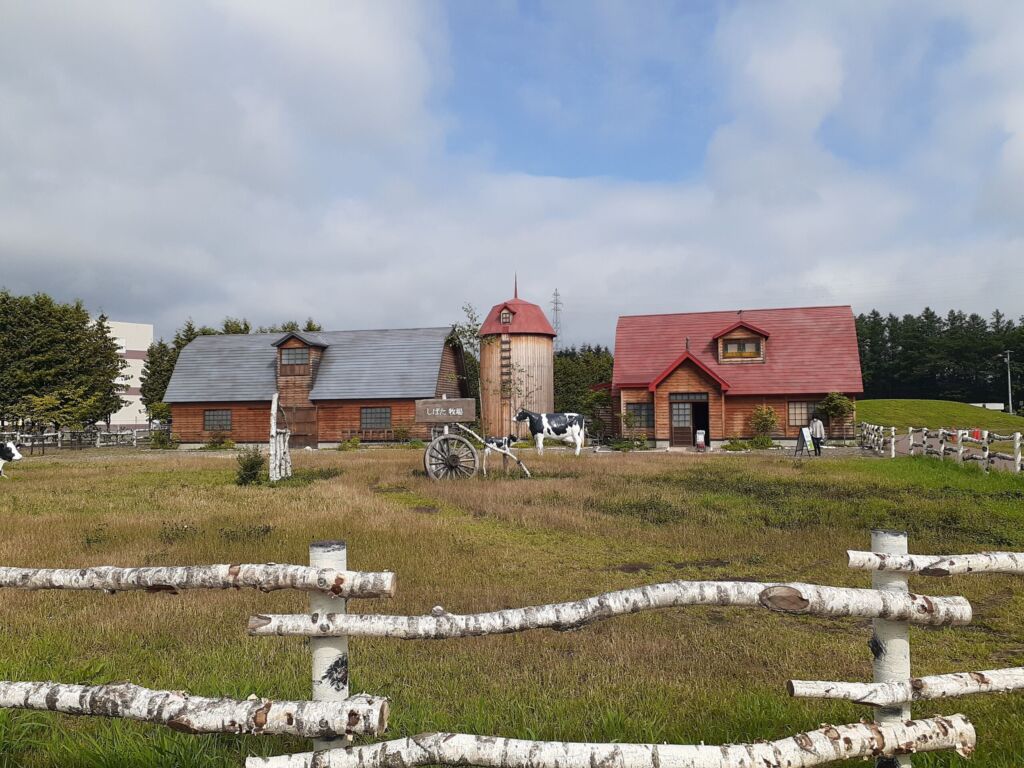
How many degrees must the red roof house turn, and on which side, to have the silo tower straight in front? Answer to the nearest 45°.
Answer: approximately 90° to its right

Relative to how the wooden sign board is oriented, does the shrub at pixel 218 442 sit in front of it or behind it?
behind

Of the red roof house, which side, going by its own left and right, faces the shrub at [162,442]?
right

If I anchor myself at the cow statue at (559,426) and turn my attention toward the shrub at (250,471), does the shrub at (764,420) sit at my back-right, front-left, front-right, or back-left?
back-left

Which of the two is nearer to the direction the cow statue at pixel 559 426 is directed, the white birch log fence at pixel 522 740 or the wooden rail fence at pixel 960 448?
the white birch log fence

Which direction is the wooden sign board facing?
toward the camera

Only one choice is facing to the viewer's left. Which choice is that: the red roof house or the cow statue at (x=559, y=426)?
the cow statue

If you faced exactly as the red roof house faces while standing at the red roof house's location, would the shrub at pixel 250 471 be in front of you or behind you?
in front

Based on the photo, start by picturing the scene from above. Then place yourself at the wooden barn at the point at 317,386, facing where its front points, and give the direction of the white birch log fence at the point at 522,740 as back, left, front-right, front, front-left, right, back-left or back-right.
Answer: front

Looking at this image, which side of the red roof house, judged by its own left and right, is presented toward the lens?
front

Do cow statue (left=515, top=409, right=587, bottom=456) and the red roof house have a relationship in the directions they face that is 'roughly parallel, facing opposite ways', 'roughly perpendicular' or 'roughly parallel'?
roughly perpendicular

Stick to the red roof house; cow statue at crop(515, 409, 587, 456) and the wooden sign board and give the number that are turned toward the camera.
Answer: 2

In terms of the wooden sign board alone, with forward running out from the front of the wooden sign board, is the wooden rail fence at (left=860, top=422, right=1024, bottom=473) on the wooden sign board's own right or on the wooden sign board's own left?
on the wooden sign board's own left

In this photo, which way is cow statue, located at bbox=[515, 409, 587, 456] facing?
to the viewer's left

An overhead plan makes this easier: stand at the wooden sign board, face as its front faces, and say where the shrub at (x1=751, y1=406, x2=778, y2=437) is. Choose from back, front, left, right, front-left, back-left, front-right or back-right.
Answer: back-left
